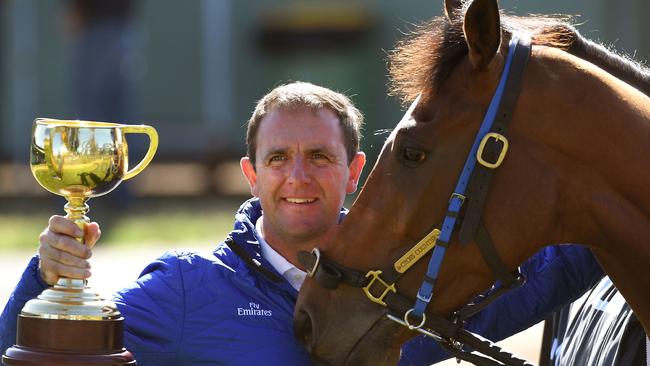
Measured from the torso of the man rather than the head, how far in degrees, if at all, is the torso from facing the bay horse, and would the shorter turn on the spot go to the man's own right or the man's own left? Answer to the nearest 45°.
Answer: approximately 45° to the man's own left

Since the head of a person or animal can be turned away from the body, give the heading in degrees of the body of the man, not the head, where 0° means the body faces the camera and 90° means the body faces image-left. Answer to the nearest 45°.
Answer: approximately 0°

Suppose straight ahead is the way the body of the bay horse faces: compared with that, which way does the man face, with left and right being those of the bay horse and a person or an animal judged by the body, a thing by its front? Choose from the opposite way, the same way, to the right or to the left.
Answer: to the left

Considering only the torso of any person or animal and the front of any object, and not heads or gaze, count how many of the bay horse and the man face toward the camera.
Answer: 1

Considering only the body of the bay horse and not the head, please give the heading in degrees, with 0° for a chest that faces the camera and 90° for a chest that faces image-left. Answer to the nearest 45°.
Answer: approximately 90°
